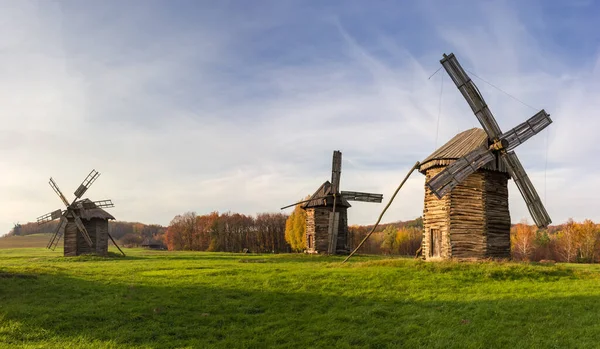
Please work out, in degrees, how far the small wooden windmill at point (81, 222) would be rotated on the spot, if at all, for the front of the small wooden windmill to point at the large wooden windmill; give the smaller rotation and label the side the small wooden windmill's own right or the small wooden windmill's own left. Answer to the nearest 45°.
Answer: approximately 90° to the small wooden windmill's own left

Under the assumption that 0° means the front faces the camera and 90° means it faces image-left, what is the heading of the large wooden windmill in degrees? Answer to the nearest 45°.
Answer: approximately 315°

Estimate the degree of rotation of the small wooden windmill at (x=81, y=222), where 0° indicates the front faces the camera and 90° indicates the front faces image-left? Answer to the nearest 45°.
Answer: approximately 45°

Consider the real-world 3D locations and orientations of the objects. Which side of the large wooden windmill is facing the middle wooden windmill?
back

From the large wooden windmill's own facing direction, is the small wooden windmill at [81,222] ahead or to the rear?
to the rear

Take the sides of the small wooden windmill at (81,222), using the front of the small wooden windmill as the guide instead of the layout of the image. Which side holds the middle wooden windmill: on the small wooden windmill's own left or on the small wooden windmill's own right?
on the small wooden windmill's own left
